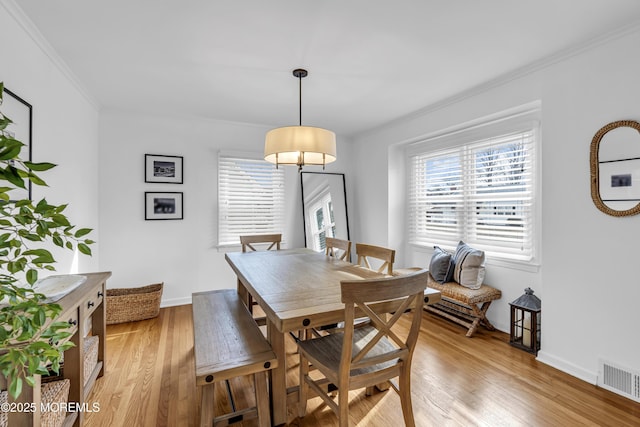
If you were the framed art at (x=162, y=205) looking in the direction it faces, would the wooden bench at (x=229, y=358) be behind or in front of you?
in front

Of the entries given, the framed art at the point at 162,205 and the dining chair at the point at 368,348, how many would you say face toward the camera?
1

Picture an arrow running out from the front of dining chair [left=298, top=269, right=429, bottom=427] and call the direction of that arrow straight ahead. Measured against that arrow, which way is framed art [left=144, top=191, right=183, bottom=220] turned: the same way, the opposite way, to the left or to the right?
the opposite way

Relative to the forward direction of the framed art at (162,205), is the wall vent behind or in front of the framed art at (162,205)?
in front

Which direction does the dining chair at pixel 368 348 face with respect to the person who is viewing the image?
facing away from the viewer and to the left of the viewer

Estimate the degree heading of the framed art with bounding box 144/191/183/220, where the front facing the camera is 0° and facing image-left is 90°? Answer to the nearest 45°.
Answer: approximately 0°

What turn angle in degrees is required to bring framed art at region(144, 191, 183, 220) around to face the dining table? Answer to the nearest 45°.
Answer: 0° — it already faces it

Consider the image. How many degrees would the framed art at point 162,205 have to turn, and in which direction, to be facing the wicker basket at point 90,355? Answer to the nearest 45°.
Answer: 0° — it already faces it

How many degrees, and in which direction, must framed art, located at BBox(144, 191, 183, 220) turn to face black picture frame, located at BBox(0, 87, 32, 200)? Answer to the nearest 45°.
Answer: approximately 45° to its right

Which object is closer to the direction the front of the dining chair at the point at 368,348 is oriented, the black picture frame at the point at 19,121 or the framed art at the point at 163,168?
the framed art
